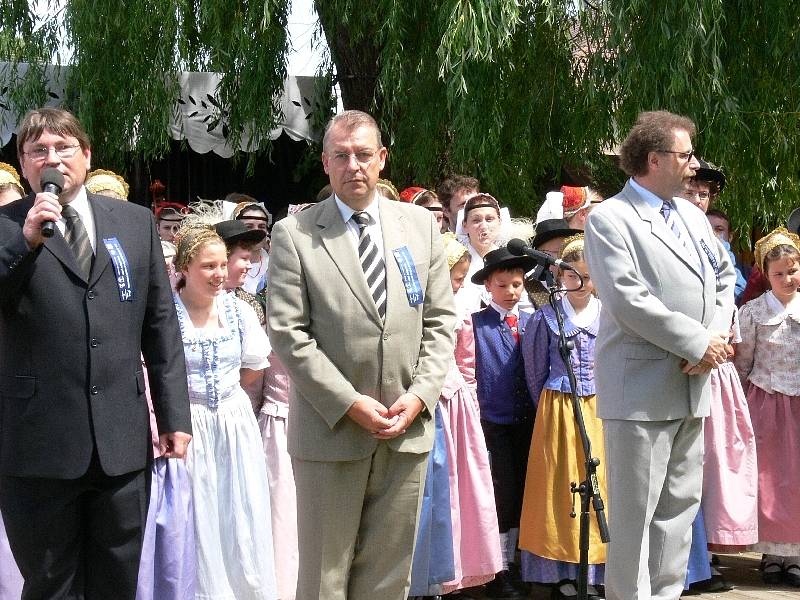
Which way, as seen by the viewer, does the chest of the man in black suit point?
toward the camera

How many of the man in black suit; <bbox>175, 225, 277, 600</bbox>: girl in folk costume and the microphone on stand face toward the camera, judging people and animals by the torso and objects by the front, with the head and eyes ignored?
2

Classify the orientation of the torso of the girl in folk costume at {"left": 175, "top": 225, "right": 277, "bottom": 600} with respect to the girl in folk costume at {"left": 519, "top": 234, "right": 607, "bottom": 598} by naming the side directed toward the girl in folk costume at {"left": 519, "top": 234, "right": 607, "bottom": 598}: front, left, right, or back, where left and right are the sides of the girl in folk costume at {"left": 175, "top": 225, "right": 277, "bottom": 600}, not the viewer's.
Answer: left

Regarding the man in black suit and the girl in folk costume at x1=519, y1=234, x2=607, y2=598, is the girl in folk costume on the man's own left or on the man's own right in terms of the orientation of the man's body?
on the man's own left

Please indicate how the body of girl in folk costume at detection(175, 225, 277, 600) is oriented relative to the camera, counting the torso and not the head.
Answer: toward the camera

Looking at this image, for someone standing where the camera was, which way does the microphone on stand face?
facing to the left of the viewer

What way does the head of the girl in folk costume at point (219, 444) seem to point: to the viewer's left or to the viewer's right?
to the viewer's right
